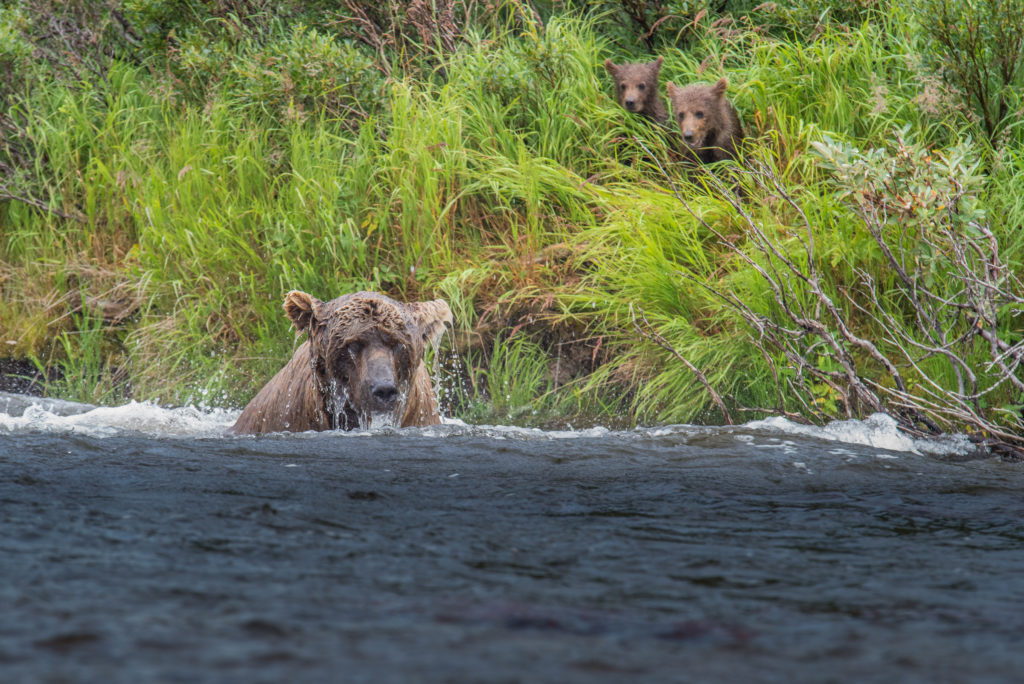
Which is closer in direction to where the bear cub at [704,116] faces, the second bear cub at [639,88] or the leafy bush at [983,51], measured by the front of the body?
the second bear cub

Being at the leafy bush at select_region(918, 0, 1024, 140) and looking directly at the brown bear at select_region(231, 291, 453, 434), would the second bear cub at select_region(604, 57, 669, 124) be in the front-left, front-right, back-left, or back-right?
front-right

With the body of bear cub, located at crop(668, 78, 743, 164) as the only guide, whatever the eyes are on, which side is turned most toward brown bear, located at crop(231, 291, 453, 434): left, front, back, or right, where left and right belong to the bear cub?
front

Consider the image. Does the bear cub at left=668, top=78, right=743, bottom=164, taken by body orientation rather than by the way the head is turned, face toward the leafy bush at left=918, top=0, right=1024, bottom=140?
no

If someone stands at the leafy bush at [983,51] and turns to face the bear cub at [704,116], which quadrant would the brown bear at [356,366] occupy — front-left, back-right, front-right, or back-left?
front-left

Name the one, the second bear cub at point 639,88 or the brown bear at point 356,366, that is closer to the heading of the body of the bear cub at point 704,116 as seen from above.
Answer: the brown bear

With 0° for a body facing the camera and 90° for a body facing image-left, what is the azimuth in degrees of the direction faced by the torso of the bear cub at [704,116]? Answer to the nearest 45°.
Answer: approximately 45°

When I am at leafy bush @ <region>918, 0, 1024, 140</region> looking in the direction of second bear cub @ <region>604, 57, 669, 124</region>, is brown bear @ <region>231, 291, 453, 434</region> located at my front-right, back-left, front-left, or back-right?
front-left

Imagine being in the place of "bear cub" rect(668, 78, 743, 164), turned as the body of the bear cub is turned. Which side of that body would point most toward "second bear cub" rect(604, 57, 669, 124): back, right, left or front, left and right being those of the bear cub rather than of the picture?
right

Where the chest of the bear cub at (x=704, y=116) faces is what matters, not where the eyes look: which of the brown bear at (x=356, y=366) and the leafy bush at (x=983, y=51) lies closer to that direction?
the brown bear
